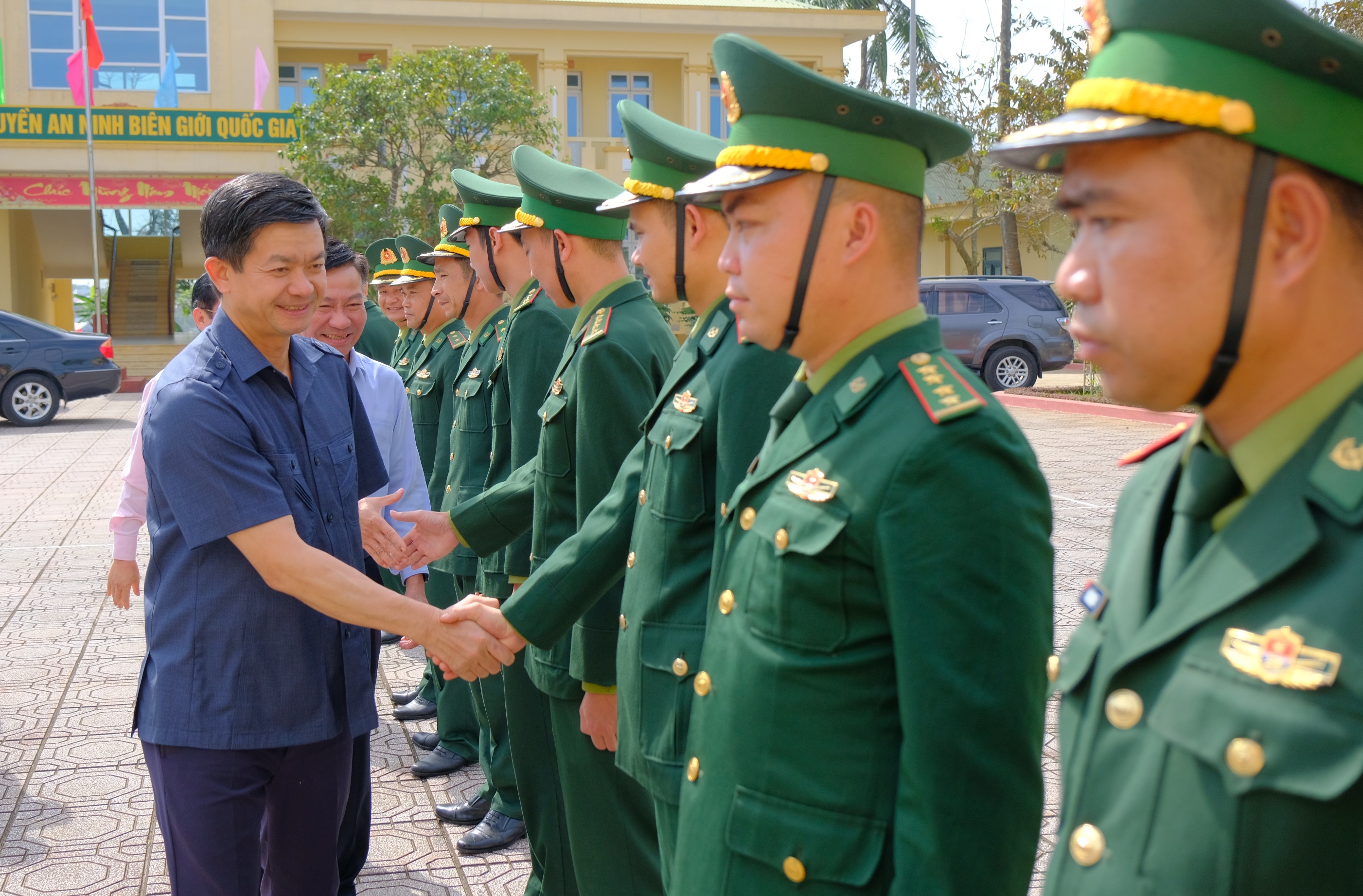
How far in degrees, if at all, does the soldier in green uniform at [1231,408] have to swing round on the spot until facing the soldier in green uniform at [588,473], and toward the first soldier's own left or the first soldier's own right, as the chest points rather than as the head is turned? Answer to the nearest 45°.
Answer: approximately 90° to the first soldier's own right

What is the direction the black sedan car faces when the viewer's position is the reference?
facing to the left of the viewer

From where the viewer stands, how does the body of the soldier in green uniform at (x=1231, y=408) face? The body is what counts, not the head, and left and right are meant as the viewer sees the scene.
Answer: facing the viewer and to the left of the viewer

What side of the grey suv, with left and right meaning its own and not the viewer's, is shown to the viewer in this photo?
left

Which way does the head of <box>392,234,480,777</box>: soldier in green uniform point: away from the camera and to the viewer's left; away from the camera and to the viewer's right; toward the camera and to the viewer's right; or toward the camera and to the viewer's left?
toward the camera and to the viewer's left

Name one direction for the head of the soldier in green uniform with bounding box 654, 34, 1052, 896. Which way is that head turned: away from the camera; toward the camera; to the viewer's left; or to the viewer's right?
to the viewer's left

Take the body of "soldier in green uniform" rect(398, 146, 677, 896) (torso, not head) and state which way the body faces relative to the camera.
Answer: to the viewer's left

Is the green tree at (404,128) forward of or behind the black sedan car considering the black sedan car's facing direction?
behind

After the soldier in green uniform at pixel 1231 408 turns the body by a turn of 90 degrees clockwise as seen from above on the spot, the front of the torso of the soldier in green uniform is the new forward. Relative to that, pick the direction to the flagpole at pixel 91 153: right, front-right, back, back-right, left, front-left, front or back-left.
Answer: front

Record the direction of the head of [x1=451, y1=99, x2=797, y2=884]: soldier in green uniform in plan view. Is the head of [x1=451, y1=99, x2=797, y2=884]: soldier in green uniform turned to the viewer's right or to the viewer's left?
to the viewer's left

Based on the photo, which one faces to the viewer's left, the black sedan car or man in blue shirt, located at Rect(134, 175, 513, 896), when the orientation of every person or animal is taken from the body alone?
the black sedan car

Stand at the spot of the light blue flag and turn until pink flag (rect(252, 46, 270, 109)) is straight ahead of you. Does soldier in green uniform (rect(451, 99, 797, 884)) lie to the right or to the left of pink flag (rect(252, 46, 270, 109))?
right

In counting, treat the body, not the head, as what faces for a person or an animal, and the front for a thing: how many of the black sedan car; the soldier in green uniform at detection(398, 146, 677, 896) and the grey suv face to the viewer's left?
3
